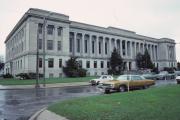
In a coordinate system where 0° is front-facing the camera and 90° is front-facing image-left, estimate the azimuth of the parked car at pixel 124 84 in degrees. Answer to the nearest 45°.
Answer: approximately 45°
